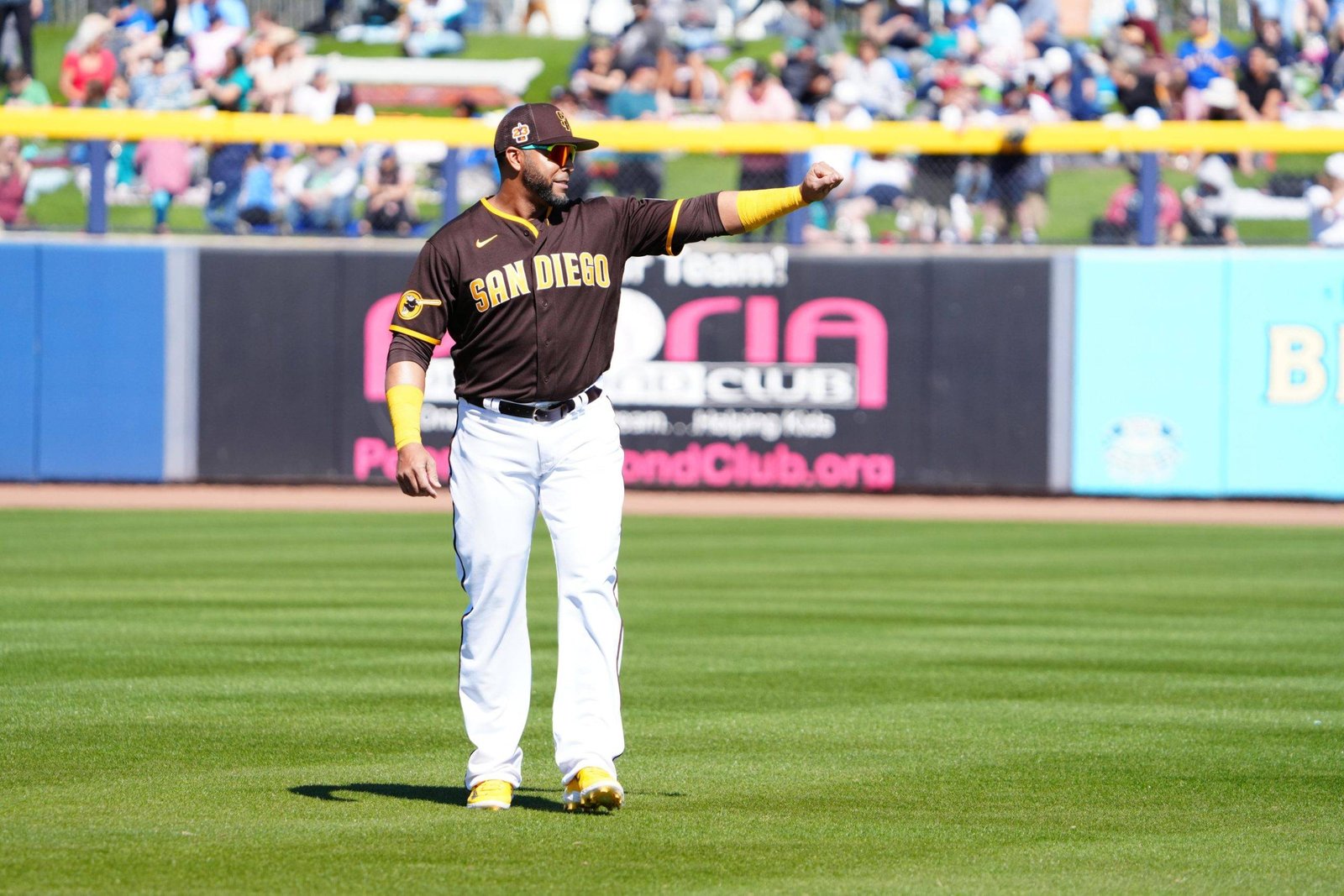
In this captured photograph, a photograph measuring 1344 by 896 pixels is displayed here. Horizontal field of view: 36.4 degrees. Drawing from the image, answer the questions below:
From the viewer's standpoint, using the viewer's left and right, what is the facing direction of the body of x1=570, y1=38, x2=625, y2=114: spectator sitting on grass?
facing the viewer

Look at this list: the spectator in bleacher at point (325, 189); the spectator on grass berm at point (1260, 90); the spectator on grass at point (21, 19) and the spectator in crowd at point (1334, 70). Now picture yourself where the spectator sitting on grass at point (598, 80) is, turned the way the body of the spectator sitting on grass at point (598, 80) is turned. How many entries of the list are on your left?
2

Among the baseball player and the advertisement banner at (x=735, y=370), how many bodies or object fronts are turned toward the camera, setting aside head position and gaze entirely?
2

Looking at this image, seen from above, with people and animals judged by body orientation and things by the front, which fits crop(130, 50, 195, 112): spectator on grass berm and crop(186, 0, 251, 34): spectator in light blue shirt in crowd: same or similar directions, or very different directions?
same or similar directions

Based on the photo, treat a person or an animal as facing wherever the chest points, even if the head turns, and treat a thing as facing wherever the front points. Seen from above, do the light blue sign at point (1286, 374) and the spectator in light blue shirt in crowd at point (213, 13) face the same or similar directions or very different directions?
same or similar directions

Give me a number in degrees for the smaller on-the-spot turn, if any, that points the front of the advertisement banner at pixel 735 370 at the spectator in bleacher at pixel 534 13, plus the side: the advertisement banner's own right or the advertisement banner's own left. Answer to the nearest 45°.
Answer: approximately 180°

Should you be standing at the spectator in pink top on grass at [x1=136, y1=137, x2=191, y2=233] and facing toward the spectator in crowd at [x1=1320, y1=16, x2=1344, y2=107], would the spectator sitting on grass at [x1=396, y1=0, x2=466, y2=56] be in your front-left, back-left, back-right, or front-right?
front-left

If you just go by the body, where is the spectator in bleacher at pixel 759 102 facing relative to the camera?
toward the camera

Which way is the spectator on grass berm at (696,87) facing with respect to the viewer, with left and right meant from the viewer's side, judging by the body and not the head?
facing the viewer

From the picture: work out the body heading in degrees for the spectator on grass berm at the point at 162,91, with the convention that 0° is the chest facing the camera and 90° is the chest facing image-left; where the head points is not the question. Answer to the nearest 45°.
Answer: approximately 0°

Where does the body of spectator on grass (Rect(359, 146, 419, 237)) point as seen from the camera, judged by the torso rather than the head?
toward the camera

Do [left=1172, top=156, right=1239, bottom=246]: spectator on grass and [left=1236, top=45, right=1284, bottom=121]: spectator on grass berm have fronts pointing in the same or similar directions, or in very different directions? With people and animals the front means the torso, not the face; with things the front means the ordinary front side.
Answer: same or similar directions

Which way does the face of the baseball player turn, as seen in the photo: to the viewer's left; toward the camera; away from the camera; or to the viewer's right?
to the viewer's right

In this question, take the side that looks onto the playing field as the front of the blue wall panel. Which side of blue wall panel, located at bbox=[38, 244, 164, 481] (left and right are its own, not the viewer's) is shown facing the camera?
front

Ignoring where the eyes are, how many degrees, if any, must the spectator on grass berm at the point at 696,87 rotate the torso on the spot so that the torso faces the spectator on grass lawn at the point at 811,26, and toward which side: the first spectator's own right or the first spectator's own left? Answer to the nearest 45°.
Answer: approximately 135° to the first spectator's own left

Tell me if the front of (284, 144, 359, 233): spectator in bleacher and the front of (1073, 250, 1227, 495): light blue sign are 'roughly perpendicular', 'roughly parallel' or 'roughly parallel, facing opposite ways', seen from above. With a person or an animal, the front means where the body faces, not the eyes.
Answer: roughly parallel
